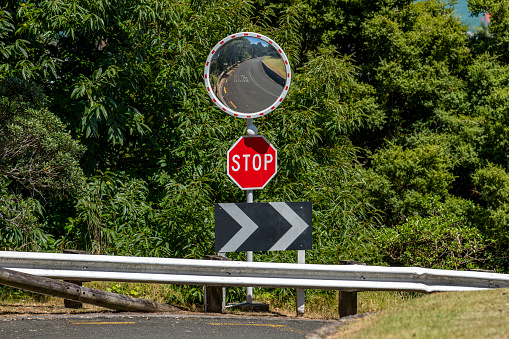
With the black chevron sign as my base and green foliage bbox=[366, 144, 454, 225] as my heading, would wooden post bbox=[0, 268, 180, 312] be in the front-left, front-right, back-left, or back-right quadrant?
back-left

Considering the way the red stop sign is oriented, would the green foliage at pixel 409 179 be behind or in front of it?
behind

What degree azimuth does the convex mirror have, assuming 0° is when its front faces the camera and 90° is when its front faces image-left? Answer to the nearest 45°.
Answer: approximately 0°

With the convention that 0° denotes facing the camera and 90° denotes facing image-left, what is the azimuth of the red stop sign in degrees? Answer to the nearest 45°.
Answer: approximately 0°
